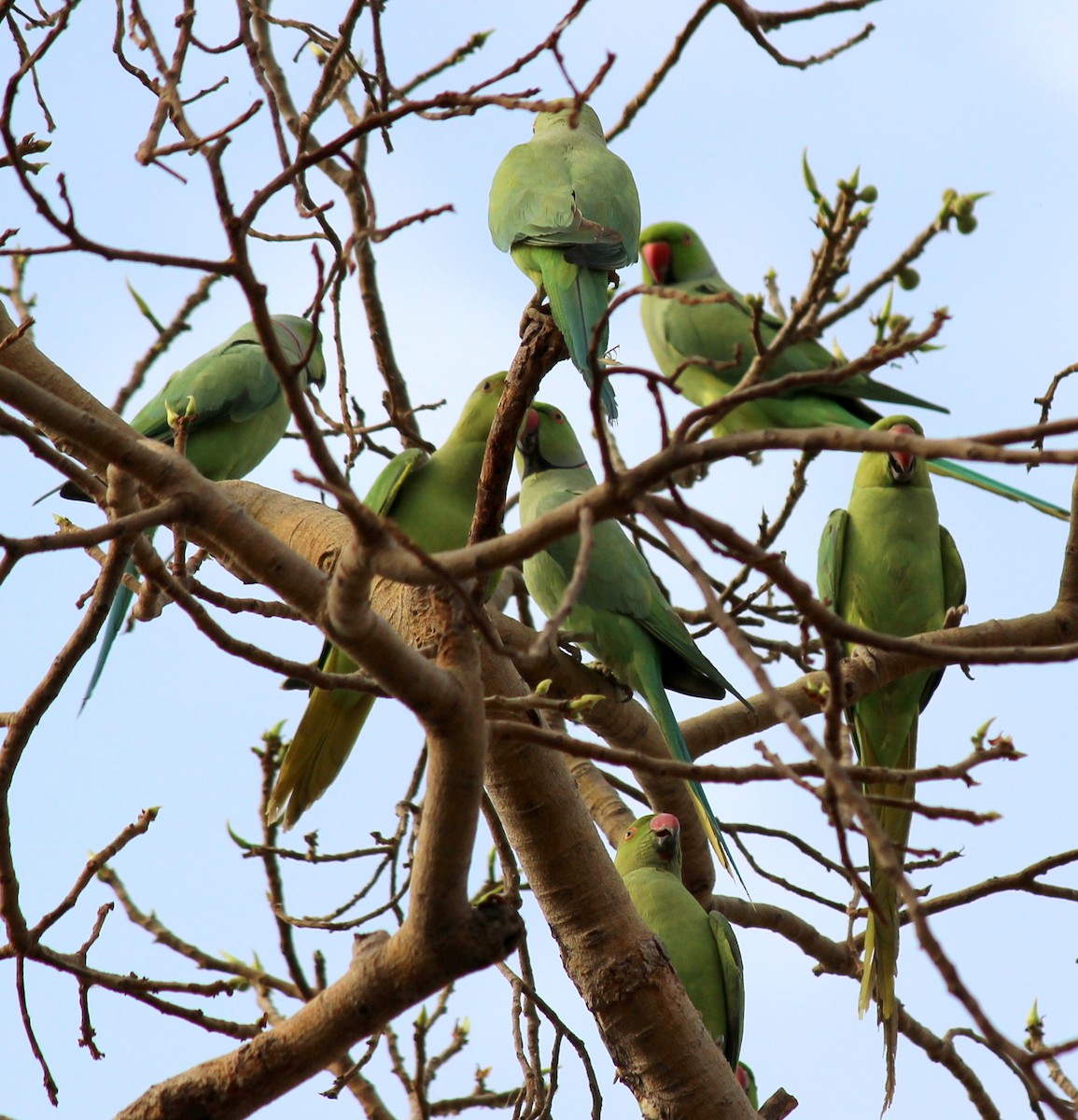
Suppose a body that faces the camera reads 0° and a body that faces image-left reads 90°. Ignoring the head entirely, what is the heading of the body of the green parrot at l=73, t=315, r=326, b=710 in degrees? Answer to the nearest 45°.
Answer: approximately 270°

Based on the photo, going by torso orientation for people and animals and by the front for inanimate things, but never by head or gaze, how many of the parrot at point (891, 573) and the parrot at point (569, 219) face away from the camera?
1

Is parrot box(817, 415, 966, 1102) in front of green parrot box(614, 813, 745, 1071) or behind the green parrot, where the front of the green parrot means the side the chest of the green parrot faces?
behind

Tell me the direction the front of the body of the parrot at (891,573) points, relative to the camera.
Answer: toward the camera

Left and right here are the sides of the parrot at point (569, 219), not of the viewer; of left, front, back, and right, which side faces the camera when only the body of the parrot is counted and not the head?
back

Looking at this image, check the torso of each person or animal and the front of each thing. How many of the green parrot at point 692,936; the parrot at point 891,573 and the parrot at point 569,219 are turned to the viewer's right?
0

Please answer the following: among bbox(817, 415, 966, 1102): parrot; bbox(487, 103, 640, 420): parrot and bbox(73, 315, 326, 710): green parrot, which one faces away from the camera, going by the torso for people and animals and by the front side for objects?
bbox(487, 103, 640, 420): parrot

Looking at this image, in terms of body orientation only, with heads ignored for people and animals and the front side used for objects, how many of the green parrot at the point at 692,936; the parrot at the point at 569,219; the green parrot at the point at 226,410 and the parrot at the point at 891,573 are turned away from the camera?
1

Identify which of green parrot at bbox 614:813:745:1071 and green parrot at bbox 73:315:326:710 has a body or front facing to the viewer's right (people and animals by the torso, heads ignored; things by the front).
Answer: green parrot at bbox 73:315:326:710

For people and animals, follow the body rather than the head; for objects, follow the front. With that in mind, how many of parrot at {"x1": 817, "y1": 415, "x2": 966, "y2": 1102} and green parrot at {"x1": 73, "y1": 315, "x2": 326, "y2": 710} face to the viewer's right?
1
